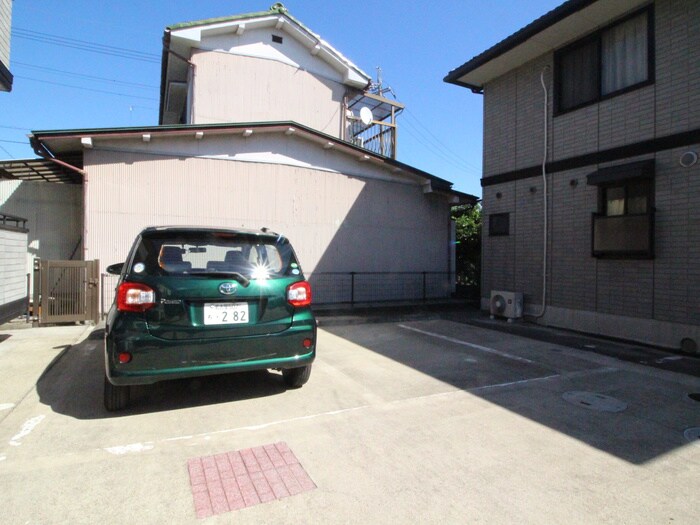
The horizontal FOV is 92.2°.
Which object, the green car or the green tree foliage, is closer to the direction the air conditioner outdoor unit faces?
the green car

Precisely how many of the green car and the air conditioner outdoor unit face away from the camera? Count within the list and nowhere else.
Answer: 1

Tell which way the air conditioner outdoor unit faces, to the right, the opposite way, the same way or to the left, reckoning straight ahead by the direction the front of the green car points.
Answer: to the left

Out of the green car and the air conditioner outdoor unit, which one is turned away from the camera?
the green car

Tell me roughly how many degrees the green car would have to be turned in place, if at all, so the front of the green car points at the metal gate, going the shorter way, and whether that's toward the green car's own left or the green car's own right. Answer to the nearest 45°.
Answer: approximately 45° to the green car's own left

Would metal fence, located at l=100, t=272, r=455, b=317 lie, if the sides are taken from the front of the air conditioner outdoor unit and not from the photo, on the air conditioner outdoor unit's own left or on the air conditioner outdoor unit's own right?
on the air conditioner outdoor unit's own right

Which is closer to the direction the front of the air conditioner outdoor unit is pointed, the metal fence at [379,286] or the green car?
the green car

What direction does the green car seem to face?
away from the camera

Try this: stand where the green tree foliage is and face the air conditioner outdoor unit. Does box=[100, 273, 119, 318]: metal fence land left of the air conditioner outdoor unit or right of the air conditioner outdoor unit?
right

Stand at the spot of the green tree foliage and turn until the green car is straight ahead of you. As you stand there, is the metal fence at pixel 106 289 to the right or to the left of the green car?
right

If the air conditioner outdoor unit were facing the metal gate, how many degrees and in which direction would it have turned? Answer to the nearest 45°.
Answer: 0° — it already faces it

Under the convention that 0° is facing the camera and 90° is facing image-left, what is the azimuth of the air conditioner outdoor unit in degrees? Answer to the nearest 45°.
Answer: approximately 45°

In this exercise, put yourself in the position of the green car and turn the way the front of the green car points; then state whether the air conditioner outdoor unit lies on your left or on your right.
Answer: on your right
